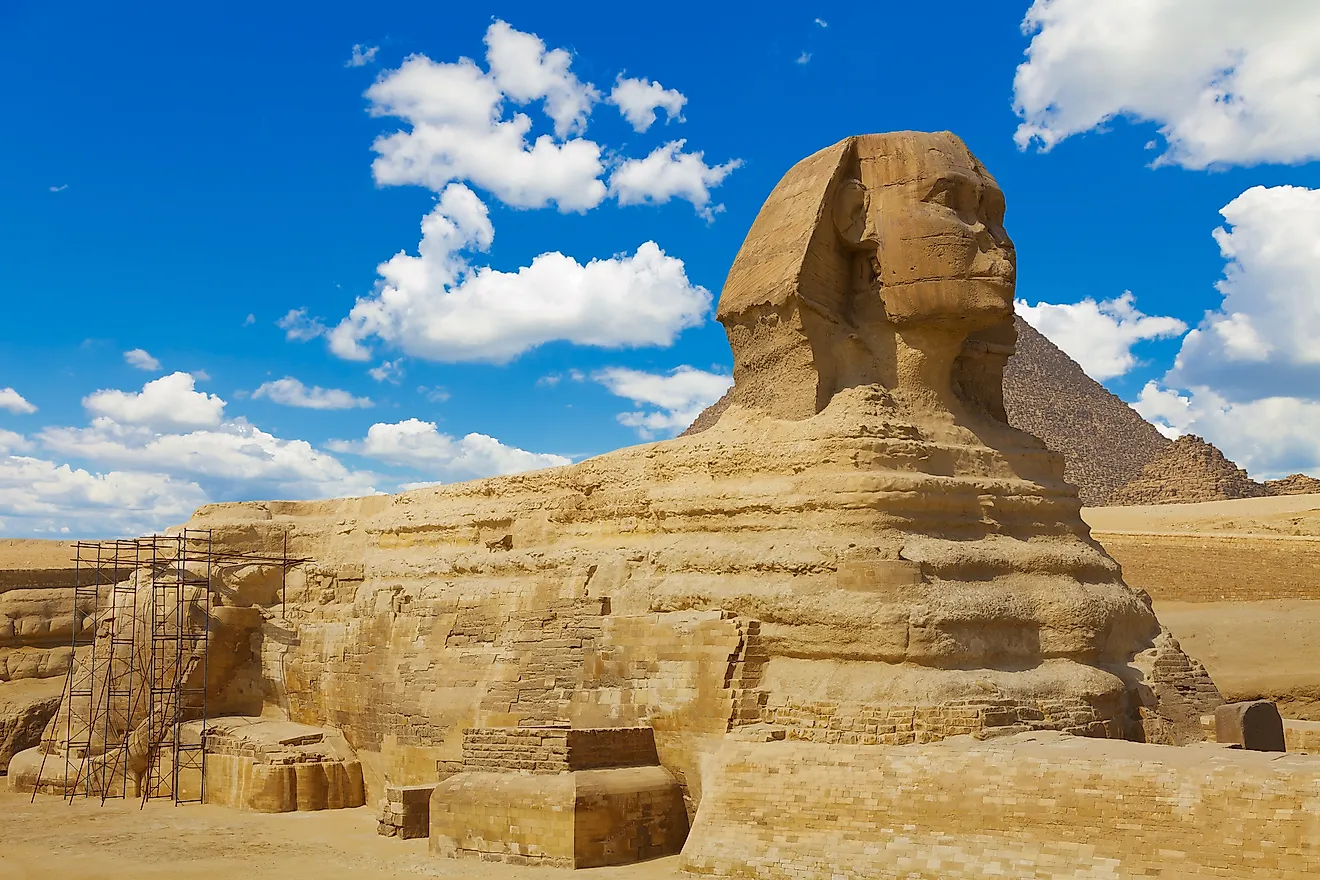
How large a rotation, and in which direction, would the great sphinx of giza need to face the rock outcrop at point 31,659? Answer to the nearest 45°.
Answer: approximately 180°

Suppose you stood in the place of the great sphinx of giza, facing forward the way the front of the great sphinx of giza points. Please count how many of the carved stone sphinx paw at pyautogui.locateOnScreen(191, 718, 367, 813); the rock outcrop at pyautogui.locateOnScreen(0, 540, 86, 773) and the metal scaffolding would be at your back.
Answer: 3

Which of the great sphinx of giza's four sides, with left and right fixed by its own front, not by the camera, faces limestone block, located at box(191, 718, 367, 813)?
back

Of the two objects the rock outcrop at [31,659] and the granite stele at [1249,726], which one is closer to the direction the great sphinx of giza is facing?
the granite stele

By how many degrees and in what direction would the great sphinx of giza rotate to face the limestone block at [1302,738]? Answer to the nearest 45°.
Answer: approximately 45° to its left

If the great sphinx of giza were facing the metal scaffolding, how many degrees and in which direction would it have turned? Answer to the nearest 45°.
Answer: approximately 180°

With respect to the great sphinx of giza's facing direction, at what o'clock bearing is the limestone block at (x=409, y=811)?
The limestone block is roughly at 5 o'clock from the great sphinx of giza.

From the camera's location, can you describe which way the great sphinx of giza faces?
facing the viewer and to the right of the viewer

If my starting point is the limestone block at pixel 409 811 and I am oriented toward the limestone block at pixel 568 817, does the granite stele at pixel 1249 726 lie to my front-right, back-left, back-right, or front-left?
front-left

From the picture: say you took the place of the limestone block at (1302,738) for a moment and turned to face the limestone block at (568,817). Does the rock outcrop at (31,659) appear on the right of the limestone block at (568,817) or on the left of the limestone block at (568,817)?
right

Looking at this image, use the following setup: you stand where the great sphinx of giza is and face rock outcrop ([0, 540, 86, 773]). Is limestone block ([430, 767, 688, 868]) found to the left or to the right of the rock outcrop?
left

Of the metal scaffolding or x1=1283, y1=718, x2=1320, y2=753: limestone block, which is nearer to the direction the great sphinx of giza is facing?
the limestone block

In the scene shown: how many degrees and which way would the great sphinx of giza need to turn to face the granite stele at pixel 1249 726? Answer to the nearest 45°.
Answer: approximately 45° to its left
